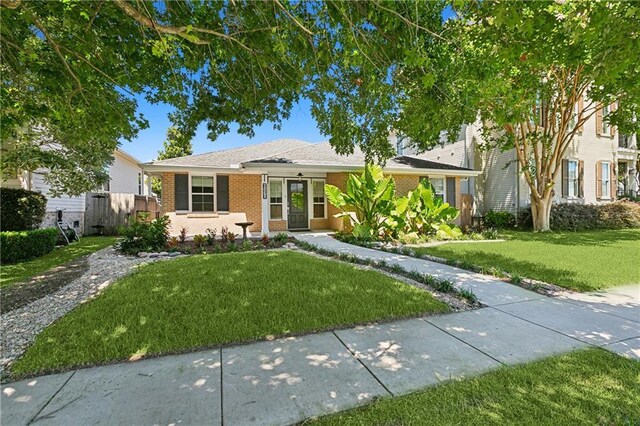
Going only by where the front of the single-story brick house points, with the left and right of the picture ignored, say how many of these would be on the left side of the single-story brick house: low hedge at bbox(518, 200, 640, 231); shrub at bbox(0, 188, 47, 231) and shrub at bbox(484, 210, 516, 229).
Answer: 2

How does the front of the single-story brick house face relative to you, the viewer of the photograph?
facing the viewer

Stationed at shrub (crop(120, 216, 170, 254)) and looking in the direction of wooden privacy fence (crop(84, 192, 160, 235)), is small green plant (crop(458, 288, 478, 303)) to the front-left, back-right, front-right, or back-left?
back-right

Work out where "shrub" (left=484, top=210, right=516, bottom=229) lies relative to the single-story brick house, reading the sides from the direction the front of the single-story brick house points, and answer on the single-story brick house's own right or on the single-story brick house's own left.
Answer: on the single-story brick house's own left

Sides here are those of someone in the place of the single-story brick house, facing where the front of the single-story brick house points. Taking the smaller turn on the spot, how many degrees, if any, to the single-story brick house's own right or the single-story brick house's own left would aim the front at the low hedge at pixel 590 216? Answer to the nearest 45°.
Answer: approximately 90° to the single-story brick house's own left

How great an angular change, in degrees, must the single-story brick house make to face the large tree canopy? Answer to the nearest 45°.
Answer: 0° — it already faces it

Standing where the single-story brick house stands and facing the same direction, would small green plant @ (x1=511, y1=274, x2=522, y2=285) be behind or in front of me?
in front

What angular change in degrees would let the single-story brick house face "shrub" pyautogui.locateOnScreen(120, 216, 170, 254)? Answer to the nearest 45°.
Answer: approximately 45° to its right

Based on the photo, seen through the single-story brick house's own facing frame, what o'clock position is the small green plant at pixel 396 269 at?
The small green plant is roughly at 11 o'clock from the single-story brick house.

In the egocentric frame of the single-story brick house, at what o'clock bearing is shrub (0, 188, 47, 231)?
The shrub is roughly at 2 o'clock from the single-story brick house.

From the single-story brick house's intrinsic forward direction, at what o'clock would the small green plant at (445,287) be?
The small green plant is roughly at 11 o'clock from the single-story brick house.

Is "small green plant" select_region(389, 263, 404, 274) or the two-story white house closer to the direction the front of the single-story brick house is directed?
the small green plant

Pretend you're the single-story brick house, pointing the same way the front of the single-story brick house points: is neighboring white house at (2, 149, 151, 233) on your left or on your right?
on your right

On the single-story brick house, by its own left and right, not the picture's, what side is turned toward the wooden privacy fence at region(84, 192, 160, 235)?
right

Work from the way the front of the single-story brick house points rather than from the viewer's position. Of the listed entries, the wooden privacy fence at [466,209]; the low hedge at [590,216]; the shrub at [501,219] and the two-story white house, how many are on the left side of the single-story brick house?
4
